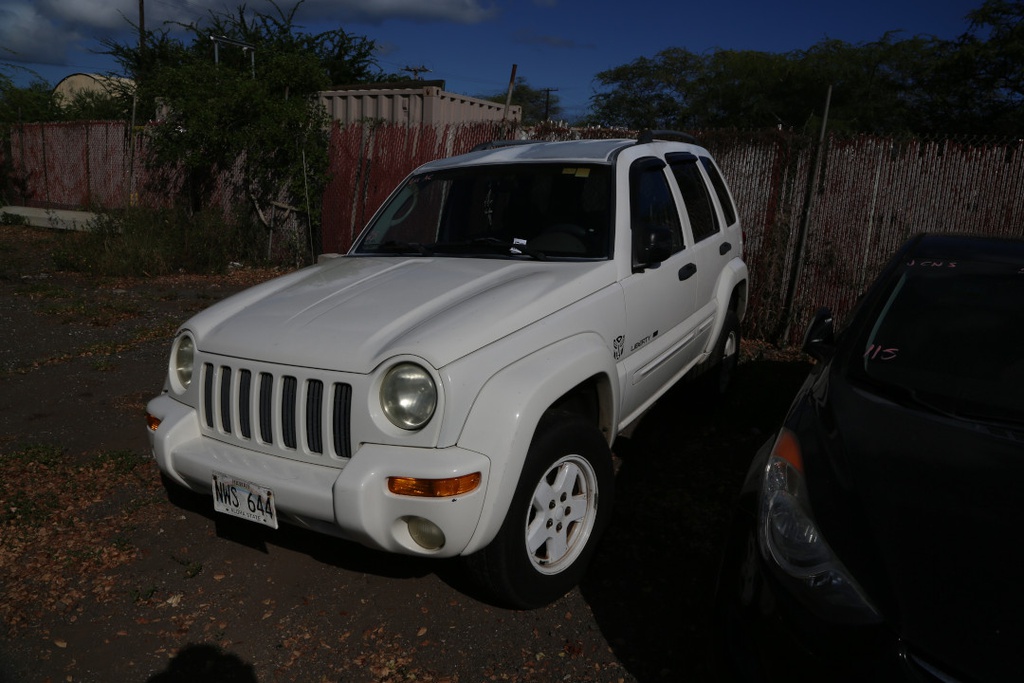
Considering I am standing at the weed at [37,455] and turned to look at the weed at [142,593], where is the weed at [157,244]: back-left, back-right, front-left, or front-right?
back-left

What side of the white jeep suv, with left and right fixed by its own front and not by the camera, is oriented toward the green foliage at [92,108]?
right

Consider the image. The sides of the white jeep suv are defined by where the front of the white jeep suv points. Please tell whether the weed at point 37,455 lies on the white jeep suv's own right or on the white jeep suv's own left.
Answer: on the white jeep suv's own right

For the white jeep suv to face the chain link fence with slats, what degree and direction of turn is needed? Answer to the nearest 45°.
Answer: approximately 180°

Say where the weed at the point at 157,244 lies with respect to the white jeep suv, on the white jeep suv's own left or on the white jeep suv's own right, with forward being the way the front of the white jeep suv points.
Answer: on the white jeep suv's own right

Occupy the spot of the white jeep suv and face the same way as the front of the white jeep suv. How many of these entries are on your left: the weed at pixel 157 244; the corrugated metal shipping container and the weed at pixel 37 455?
0

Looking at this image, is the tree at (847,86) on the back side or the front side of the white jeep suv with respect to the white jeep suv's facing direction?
on the back side

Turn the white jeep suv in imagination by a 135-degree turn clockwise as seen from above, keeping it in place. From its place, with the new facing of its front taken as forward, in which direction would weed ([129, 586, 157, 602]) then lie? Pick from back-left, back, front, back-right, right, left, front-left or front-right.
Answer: left

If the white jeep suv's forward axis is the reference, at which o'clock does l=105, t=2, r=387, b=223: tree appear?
The tree is roughly at 4 o'clock from the white jeep suv.

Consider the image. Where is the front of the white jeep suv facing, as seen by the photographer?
facing the viewer and to the left of the viewer

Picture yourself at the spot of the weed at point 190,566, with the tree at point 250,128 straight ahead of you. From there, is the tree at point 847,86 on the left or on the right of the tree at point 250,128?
right

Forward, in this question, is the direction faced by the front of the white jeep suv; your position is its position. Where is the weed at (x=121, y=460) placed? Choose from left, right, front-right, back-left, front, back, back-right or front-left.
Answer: right
